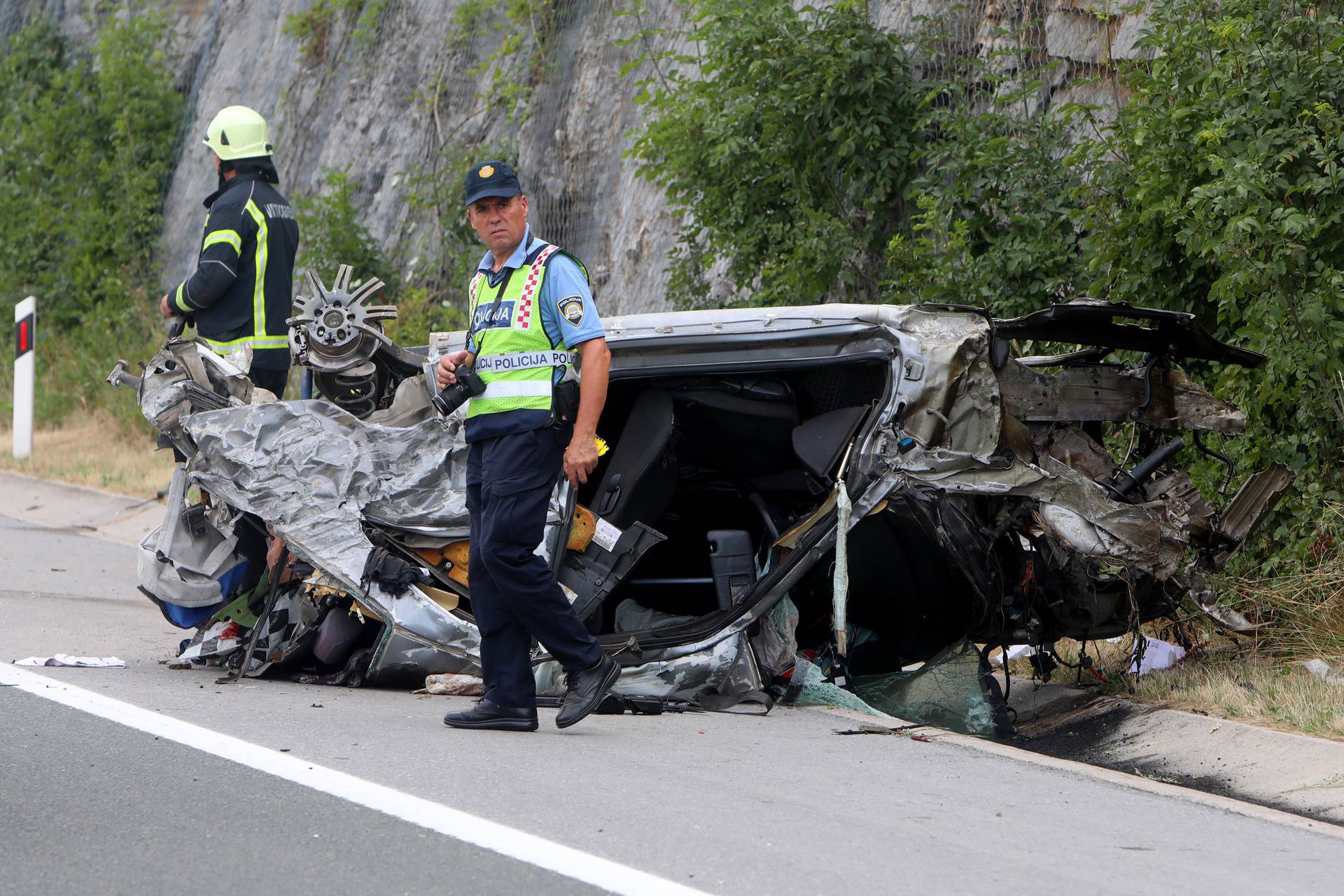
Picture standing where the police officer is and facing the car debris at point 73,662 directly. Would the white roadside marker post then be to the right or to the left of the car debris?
right

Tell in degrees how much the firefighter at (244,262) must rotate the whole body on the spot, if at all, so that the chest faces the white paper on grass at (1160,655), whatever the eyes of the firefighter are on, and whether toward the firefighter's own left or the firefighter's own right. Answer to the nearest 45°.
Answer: approximately 180°

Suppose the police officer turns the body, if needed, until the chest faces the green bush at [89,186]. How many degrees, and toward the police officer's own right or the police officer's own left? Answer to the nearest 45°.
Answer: approximately 135° to the police officer's own right

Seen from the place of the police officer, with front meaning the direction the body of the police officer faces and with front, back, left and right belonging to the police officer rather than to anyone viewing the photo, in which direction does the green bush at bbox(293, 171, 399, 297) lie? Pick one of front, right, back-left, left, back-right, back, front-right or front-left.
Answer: back-right

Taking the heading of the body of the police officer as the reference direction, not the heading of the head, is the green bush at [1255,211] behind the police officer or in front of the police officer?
behind

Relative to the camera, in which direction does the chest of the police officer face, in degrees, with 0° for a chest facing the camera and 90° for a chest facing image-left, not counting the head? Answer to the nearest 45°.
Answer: approximately 45°
